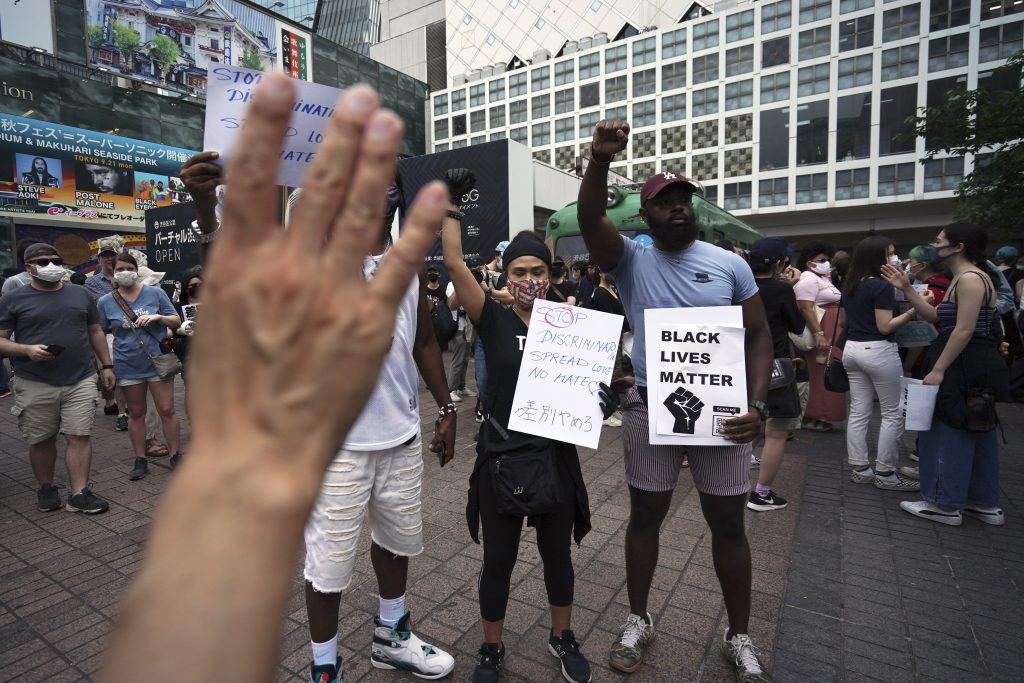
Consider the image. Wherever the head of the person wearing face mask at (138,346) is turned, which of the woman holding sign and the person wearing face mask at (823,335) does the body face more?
the woman holding sign

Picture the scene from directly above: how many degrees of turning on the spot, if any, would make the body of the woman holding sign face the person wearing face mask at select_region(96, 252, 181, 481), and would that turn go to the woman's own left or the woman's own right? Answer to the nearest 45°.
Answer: approximately 135° to the woman's own right

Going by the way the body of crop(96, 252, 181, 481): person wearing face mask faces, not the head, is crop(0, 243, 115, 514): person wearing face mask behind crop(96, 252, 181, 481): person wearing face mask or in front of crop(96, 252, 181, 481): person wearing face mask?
in front

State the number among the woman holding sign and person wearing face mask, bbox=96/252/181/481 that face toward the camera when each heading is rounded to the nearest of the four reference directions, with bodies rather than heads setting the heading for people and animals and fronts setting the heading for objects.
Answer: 2

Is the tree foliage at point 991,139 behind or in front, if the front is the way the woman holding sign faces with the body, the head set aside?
behind

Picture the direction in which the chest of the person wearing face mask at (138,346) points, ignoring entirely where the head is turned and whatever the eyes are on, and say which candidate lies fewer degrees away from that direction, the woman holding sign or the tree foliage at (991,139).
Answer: the woman holding sign

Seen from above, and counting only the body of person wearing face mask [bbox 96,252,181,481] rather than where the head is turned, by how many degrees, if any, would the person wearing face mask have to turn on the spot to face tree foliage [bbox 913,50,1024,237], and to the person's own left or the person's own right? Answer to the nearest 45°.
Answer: approximately 90° to the person's own left

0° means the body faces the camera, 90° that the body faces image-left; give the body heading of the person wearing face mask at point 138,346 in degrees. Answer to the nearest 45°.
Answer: approximately 0°

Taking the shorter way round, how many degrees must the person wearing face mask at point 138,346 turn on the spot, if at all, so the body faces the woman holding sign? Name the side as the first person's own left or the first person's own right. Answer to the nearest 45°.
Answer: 0° — they already face them
